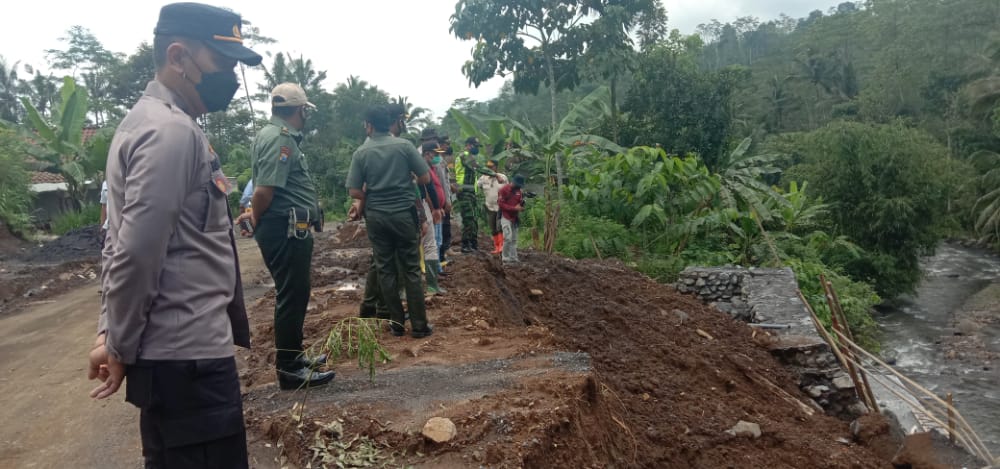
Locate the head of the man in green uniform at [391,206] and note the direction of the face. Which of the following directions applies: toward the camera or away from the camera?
away from the camera

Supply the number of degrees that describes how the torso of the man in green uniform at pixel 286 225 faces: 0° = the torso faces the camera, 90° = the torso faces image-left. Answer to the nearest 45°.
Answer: approximately 270°

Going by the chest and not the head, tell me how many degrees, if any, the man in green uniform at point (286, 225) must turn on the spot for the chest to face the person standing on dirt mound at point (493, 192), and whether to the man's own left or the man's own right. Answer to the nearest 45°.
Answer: approximately 45° to the man's own left

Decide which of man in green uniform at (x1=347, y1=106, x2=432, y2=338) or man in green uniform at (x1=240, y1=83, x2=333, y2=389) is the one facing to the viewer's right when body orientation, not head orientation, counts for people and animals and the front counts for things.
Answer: man in green uniform at (x1=240, y1=83, x2=333, y2=389)

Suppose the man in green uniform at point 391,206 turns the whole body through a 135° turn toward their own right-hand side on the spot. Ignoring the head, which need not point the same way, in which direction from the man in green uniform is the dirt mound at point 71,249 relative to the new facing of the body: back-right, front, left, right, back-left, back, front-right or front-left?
back

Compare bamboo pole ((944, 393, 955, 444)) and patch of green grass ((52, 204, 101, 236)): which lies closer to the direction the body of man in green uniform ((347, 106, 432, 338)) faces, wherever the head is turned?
the patch of green grass

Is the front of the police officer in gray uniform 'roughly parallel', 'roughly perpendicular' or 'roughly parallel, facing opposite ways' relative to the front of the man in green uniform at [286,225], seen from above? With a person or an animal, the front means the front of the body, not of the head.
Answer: roughly parallel

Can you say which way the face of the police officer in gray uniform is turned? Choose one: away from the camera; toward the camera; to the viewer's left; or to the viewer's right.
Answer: to the viewer's right

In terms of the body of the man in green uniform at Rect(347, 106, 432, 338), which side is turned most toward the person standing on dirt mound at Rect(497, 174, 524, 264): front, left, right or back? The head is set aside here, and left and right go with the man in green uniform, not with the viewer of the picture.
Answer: front

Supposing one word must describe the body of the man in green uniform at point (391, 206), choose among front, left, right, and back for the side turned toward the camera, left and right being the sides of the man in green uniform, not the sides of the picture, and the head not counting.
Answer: back

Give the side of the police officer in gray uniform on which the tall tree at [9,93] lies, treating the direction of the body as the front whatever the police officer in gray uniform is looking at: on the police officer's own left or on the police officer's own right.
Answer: on the police officer's own left

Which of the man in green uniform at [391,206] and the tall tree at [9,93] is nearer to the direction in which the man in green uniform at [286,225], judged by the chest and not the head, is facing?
the man in green uniform

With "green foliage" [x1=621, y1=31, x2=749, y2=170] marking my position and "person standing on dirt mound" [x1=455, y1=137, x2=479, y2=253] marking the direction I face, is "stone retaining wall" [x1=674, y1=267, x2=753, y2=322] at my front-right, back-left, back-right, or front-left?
front-left

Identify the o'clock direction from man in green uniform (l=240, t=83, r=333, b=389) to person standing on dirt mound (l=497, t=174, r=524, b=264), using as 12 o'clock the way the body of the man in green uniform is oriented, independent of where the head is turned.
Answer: The person standing on dirt mound is roughly at 10 o'clock from the man in green uniform.

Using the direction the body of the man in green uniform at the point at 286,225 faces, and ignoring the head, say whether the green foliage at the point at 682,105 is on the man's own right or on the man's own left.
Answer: on the man's own left

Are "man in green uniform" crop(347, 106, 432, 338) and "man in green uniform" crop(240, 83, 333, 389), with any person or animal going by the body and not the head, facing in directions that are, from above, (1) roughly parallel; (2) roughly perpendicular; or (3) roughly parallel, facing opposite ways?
roughly perpendicular

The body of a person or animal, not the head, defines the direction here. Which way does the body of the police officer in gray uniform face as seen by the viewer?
to the viewer's right

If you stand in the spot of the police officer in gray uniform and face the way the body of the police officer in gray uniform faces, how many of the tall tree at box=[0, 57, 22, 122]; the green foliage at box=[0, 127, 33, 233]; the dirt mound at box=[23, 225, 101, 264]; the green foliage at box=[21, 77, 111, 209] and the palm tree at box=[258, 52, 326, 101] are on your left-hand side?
5
